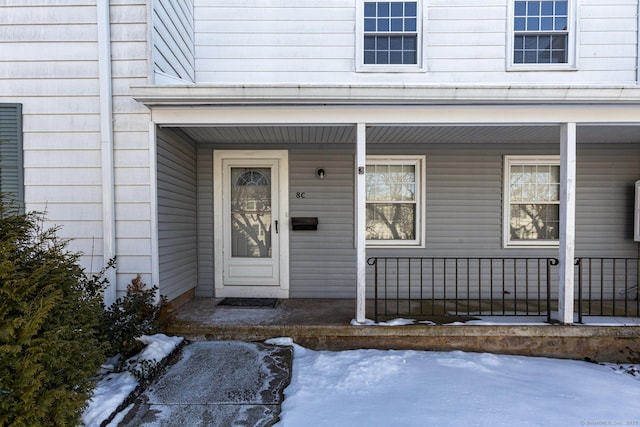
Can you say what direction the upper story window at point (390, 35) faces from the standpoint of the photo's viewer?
facing the viewer

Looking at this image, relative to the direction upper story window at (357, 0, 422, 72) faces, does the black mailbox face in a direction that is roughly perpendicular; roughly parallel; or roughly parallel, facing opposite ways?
roughly parallel

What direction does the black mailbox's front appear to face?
toward the camera

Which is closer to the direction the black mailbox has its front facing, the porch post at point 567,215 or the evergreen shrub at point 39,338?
the evergreen shrub

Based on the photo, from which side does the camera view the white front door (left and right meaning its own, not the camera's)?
front

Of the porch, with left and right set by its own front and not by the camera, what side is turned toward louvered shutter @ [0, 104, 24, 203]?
right

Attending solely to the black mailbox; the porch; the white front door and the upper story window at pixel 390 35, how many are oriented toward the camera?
4

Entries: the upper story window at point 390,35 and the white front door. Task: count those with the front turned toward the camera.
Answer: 2

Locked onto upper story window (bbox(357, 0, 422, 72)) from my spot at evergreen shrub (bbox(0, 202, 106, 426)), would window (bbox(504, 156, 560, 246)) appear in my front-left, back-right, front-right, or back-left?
front-right

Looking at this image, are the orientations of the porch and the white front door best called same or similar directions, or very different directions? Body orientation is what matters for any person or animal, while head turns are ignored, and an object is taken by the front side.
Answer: same or similar directions

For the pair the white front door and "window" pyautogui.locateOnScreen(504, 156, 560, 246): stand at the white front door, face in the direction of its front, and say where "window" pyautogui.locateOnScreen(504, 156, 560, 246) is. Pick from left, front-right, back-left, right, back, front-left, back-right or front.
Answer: left

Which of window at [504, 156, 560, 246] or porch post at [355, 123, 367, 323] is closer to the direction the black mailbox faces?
the porch post

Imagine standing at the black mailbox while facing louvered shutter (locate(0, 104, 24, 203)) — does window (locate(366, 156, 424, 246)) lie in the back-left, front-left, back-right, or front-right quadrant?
back-left
